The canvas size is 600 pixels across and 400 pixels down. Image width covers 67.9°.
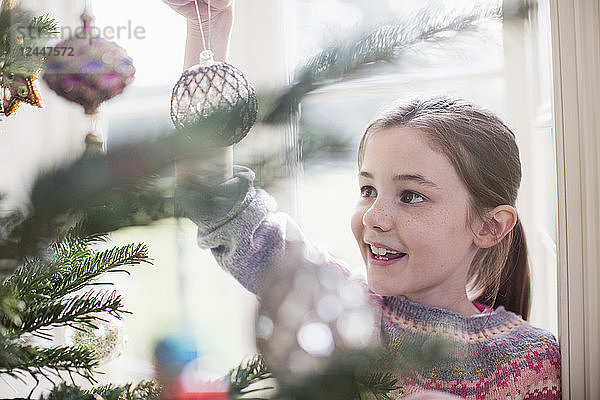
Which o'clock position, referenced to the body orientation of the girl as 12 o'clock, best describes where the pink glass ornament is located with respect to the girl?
The pink glass ornament is roughly at 12 o'clock from the girl.

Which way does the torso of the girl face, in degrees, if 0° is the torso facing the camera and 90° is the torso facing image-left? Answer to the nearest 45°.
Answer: approximately 45°
